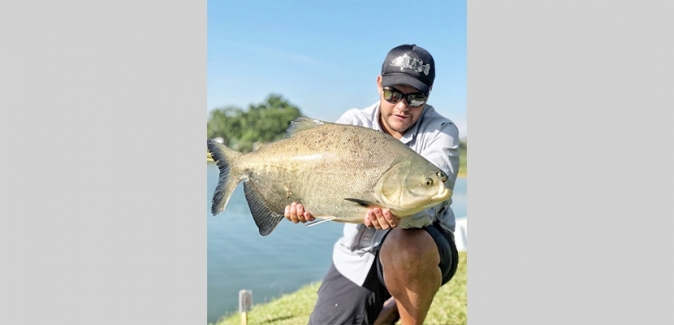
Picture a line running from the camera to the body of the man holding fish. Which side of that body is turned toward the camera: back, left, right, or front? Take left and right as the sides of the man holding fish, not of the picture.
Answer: front
